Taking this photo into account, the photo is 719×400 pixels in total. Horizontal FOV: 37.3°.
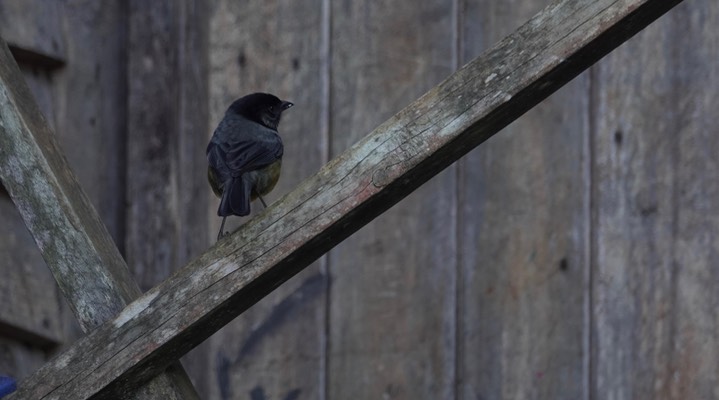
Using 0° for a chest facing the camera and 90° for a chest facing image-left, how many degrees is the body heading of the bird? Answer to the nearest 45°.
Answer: approximately 225°
